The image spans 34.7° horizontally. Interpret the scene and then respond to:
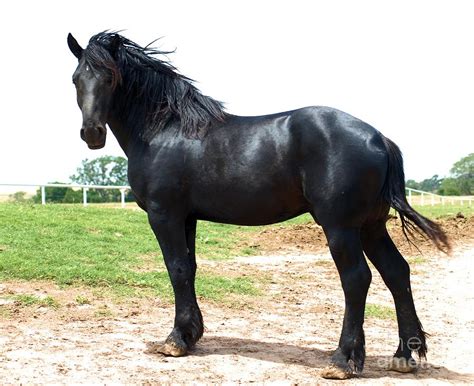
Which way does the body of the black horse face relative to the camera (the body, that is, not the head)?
to the viewer's left

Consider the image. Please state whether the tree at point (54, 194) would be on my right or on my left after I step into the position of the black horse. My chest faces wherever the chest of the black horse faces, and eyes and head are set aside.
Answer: on my right

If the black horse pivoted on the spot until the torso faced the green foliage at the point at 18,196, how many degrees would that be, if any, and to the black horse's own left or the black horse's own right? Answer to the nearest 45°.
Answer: approximately 45° to the black horse's own right
